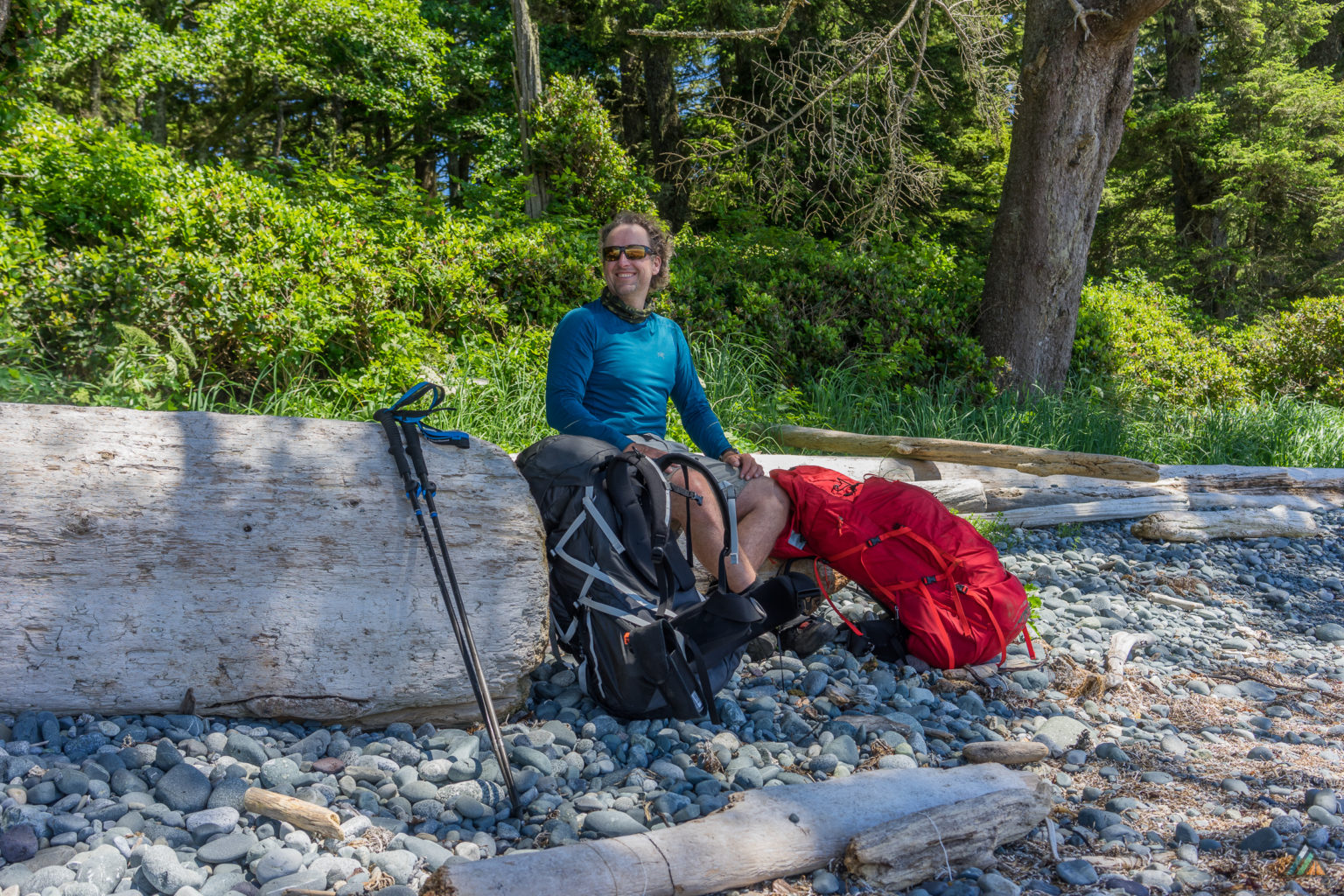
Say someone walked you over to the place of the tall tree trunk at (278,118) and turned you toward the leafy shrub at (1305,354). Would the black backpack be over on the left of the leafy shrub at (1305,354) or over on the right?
right

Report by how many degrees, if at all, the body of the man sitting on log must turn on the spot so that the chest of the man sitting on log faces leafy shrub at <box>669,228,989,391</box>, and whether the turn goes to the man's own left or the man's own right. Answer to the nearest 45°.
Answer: approximately 135° to the man's own left

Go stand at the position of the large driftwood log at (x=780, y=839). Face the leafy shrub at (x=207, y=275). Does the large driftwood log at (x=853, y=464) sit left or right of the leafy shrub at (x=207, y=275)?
right

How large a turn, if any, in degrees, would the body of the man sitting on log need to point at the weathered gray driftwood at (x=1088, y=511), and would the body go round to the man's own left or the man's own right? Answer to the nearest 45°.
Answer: approximately 90° to the man's own left

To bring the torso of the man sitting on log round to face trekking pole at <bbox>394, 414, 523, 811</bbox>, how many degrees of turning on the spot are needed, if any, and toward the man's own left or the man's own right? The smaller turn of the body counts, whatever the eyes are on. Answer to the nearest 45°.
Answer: approximately 45° to the man's own right

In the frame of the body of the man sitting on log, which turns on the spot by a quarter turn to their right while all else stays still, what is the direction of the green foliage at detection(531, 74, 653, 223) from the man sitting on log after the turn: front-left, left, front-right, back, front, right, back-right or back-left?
back-right

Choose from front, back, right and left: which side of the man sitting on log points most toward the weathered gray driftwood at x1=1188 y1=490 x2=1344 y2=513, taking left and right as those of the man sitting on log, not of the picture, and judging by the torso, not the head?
left

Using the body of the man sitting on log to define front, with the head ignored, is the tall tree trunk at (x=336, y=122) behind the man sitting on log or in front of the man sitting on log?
behind

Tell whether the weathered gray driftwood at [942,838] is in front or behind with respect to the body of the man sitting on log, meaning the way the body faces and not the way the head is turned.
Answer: in front

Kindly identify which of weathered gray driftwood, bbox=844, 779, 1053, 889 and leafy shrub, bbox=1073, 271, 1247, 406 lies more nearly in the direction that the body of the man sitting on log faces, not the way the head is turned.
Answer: the weathered gray driftwood

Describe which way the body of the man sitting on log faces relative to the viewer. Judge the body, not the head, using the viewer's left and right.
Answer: facing the viewer and to the right of the viewer

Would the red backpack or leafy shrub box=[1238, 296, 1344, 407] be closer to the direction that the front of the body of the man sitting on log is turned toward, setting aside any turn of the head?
the red backpack
